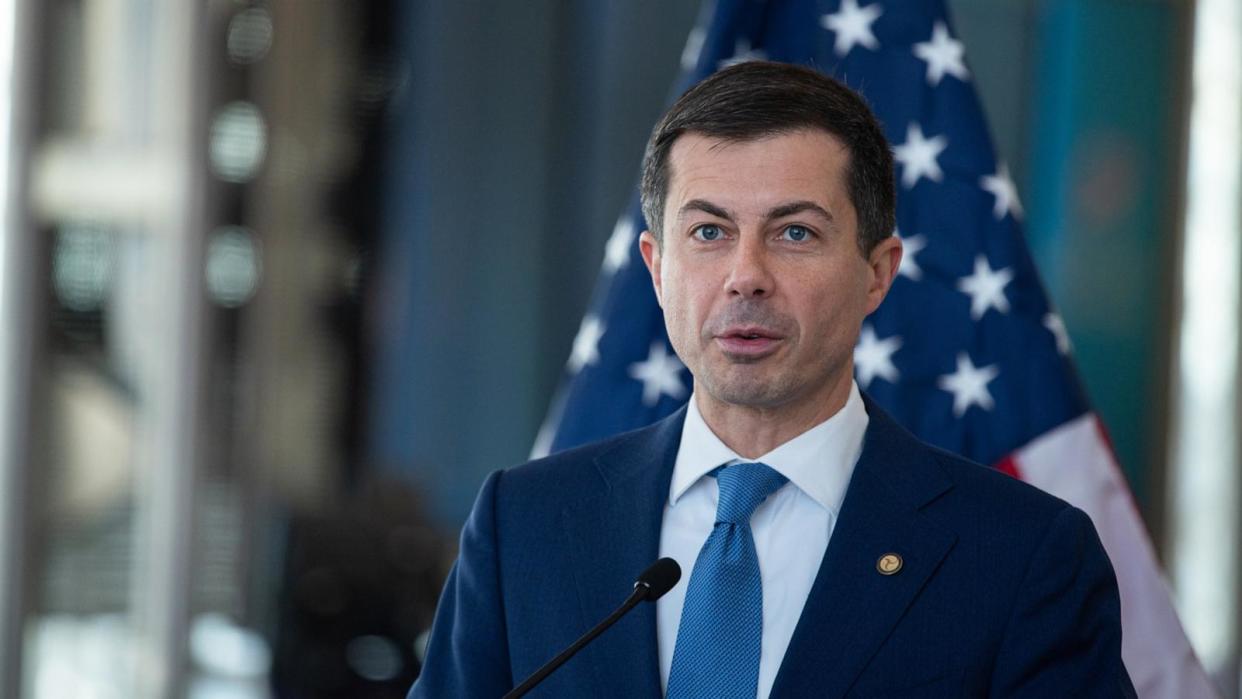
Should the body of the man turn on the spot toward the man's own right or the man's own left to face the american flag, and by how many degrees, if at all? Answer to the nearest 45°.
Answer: approximately 180°

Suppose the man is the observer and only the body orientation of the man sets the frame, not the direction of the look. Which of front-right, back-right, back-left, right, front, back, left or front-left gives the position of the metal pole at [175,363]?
back-right

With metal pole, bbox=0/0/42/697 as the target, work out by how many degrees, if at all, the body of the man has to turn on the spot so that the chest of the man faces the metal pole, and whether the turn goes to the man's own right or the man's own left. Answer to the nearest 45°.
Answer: approximately 135° to the man's own right

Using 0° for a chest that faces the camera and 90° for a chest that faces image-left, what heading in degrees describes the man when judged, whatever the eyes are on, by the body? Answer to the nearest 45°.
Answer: approximately 0°
